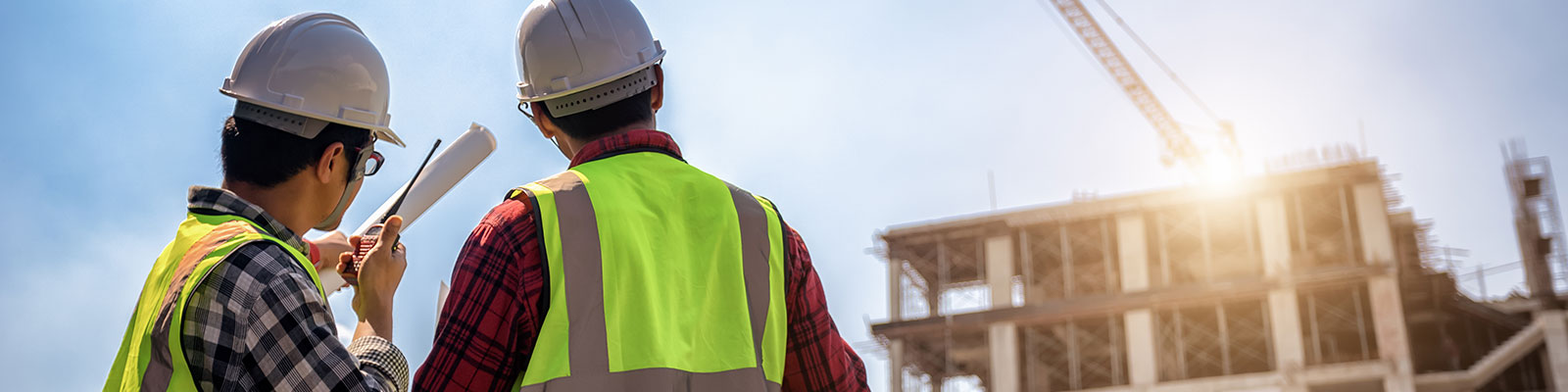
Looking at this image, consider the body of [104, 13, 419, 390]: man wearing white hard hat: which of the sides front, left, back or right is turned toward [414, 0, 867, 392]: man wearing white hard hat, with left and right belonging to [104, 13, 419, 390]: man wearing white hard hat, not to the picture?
right

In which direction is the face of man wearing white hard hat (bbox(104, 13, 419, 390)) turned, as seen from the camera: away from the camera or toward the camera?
away from the camera

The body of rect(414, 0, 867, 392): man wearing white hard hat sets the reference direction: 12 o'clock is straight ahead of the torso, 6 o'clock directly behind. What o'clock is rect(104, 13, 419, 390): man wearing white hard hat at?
rect(104, 13, 419, 390): man wearing white hard hat is roughly at 10 o'clock from rect(414, 0, 867, 392): man wearing white hard hat.

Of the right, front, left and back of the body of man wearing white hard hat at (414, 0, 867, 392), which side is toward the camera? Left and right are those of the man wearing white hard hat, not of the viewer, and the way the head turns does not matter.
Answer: back

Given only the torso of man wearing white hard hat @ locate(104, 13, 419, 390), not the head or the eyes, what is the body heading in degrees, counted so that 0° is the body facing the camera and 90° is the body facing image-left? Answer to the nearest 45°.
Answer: approximately 225°
